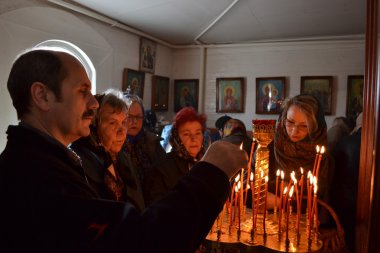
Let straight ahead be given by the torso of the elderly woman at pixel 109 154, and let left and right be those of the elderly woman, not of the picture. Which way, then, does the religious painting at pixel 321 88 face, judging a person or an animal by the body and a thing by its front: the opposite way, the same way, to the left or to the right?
to the right

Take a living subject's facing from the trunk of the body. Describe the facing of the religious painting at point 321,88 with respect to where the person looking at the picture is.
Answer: facing the viewer

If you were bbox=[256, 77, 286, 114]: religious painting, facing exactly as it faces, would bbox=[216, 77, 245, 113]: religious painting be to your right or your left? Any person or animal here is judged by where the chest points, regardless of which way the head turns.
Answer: on your right

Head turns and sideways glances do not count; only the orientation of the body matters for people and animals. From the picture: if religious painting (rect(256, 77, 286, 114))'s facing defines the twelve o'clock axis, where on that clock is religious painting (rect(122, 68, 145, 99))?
religious painting (rect(122, 68, 145, 99)) is roughly at 2 o'clock from religious painting (rect(256, 77, 286, 114)).

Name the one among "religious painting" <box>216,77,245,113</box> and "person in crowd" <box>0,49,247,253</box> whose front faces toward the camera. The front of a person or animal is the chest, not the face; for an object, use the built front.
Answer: the religious painting

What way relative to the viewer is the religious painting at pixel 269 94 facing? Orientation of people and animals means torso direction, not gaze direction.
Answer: toward the camera

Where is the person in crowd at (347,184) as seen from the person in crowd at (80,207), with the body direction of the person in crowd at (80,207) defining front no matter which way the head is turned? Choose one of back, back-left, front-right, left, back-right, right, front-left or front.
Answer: front-left

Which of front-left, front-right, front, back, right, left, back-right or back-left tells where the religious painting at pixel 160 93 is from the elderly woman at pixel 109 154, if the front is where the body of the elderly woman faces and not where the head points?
back-left

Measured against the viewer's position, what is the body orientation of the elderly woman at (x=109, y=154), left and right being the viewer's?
facing the viewer and to the right of the viewer

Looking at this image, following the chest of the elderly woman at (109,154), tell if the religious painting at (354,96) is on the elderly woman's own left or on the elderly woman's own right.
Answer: on the elderly woman's own left

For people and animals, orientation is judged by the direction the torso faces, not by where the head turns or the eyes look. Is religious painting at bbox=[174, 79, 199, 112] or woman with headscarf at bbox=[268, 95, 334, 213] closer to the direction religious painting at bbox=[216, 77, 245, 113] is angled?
the woman with headscarf

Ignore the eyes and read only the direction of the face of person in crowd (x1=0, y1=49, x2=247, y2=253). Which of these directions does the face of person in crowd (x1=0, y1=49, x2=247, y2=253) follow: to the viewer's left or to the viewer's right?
to the viewer's right

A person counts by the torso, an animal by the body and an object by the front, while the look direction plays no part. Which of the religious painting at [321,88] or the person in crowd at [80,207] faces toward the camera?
the religious painting

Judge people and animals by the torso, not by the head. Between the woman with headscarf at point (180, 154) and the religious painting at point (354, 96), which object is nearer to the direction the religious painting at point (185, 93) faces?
the woman with headscarf

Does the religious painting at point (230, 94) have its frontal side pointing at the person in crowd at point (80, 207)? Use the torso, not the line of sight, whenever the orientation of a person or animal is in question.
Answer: yes

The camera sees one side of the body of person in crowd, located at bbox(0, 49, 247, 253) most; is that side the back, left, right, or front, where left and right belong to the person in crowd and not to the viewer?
right
